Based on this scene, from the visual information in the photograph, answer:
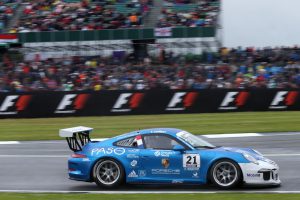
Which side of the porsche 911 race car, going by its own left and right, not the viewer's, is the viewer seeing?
right

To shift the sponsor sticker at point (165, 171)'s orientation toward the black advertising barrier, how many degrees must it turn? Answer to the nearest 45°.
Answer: approximately 180°

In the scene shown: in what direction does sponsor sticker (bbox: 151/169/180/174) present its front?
toward the camera

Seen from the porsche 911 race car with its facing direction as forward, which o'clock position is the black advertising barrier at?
The black advertising barrier is roughly at 9 o'clock from the porsche 911 race car.
